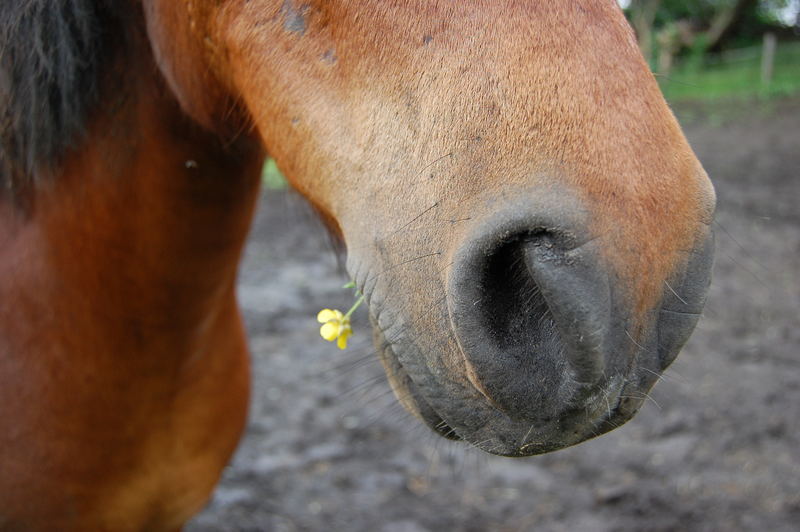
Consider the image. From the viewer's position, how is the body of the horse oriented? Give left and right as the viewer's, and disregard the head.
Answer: facing the viewer and to the right of the viewer

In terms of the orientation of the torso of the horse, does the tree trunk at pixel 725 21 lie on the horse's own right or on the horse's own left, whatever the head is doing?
on the horse's own left
